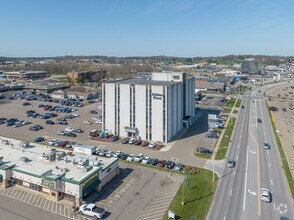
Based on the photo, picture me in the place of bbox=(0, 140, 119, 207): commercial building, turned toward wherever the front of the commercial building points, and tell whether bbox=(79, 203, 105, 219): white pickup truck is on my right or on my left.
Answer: on my left

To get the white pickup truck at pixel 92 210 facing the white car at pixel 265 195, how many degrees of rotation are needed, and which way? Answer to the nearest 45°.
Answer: approximately 135° to its right
